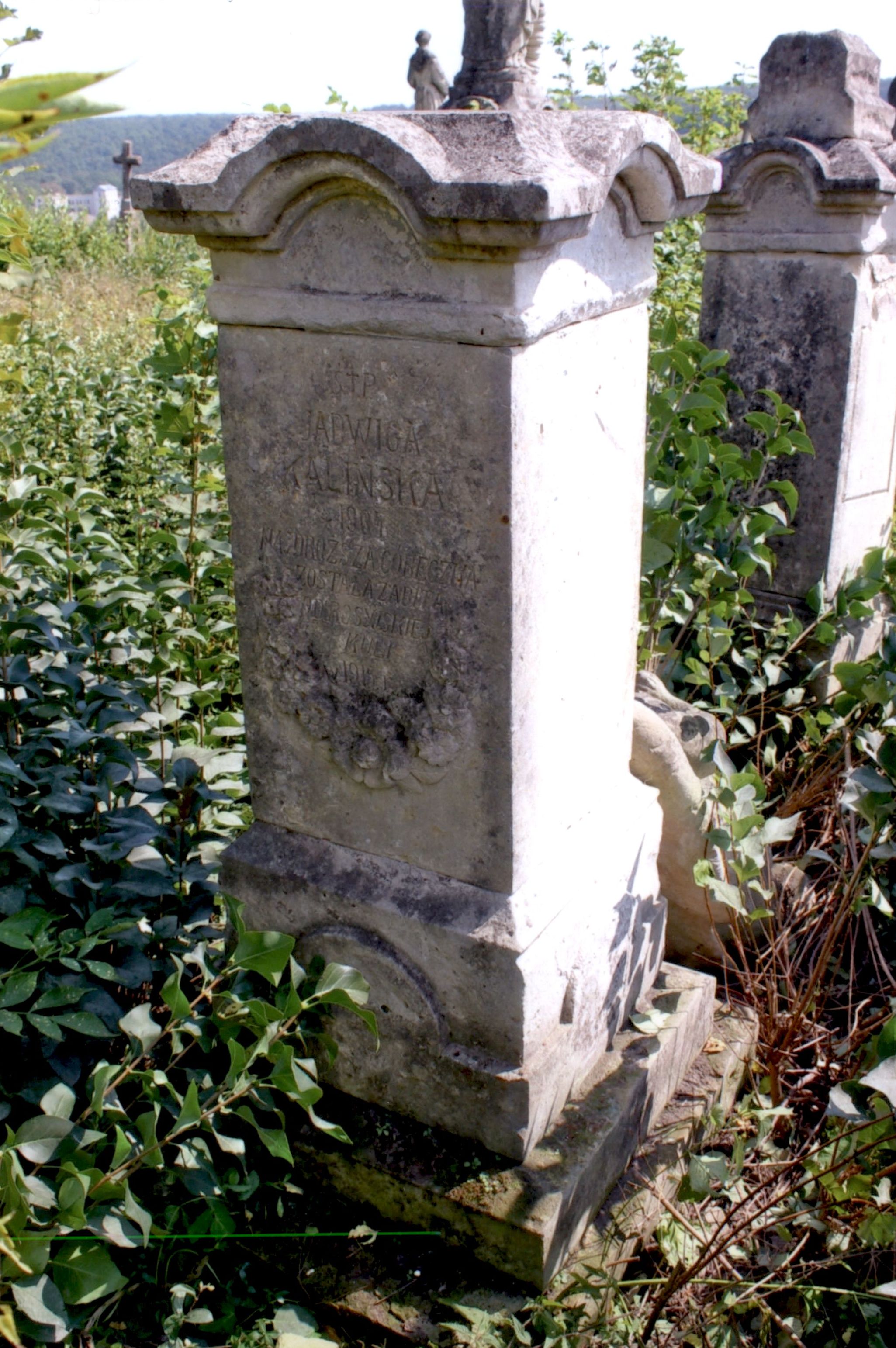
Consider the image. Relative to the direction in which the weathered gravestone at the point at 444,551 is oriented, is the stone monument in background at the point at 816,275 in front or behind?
behind

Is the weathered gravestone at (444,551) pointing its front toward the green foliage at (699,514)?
no

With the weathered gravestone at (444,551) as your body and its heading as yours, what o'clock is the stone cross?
The stone cross is roughly at 4 o'clock from the weathered gravestone.

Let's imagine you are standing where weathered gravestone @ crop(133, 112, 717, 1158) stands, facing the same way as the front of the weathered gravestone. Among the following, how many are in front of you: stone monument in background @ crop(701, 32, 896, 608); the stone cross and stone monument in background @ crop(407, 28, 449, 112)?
0

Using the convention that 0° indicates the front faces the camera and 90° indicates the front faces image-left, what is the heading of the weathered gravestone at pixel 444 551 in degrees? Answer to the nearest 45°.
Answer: approximately 45°

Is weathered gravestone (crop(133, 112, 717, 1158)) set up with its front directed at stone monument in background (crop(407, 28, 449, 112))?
no

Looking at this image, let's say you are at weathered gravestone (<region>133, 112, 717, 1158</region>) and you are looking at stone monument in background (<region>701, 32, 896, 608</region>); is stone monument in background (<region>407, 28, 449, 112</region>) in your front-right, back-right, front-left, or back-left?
front-left

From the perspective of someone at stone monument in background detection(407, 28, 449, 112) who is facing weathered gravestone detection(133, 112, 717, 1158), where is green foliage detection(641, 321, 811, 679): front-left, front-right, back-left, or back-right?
front-left

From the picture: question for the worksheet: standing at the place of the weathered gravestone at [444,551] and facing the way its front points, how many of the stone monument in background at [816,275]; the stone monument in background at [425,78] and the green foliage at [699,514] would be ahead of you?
0

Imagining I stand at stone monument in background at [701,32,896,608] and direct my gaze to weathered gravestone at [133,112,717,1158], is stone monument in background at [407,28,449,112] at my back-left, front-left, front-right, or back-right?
back-right
